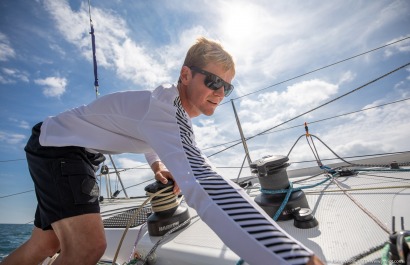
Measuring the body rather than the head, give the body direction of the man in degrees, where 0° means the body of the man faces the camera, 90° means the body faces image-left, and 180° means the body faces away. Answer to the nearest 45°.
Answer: approximately 270°

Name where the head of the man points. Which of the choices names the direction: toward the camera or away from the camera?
toward the camera
